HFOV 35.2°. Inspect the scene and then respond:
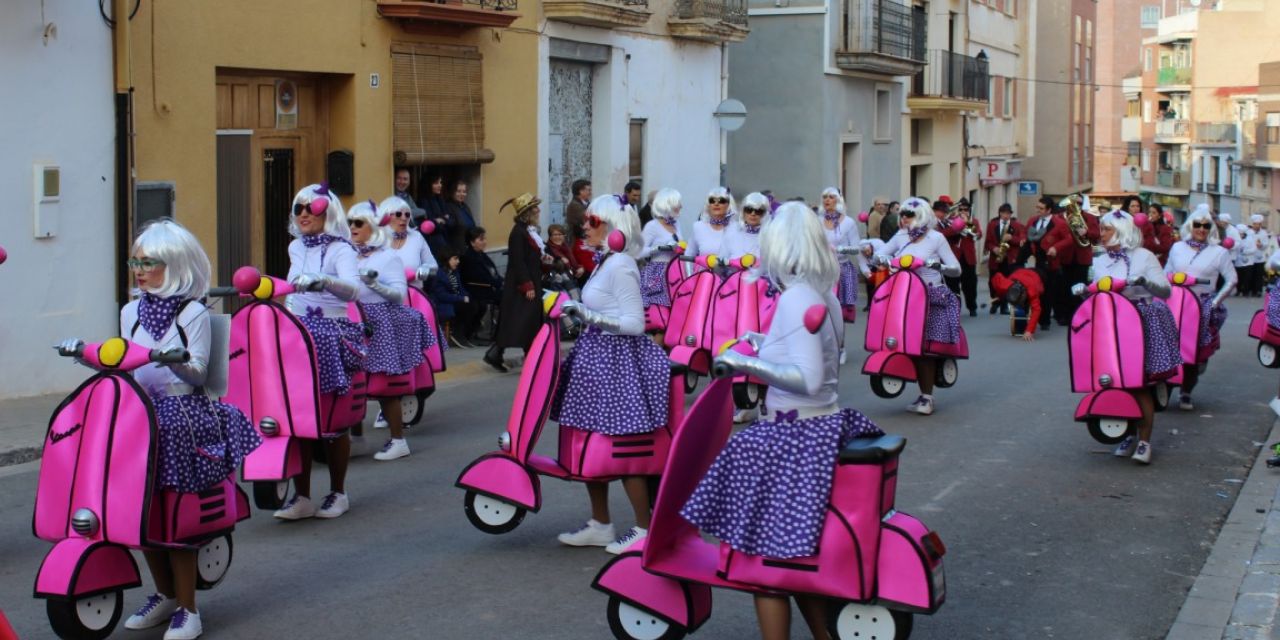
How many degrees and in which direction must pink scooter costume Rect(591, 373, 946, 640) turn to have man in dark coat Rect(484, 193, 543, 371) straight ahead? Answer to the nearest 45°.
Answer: approximately 90° to its right

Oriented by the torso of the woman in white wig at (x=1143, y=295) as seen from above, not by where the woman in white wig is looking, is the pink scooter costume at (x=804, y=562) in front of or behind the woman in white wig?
in front

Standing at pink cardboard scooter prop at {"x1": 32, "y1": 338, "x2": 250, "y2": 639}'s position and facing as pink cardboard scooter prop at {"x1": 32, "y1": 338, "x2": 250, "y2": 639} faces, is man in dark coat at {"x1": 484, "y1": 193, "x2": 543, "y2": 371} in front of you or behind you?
behind

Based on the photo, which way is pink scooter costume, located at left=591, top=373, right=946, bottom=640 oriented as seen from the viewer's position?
to the viewer's left

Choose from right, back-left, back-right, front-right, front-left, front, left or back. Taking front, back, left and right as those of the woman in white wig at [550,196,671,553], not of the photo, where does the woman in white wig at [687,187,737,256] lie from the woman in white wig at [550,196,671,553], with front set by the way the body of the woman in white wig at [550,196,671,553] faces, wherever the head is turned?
right

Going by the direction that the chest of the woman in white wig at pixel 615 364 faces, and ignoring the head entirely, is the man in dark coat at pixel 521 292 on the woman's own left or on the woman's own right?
on the woman's own right

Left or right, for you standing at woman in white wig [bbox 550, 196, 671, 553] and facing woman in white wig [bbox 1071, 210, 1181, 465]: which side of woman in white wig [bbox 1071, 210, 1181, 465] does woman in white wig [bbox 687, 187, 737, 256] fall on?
left

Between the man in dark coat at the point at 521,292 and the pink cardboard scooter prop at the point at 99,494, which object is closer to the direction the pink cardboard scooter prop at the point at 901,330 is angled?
the pink cardboard scooter prop

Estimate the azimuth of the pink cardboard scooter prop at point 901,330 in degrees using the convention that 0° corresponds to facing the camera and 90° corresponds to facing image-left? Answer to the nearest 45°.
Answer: approximately 45°

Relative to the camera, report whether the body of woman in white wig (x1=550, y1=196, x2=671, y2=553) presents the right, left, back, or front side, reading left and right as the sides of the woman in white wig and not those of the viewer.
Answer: left

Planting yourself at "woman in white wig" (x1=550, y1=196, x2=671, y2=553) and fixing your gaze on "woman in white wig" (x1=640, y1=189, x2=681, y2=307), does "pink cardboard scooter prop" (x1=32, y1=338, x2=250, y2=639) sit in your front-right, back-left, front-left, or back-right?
back-left

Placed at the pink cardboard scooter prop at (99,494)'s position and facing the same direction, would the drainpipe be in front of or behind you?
behind
